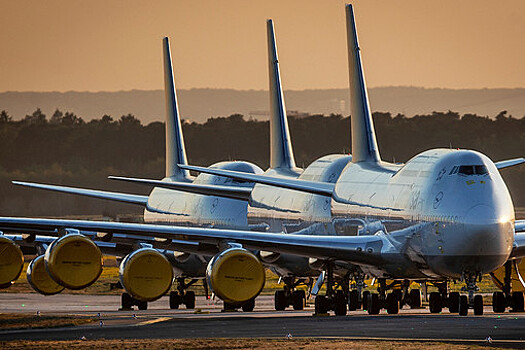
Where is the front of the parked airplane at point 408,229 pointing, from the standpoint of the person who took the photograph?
facing the viewer and to the right of the viewer
